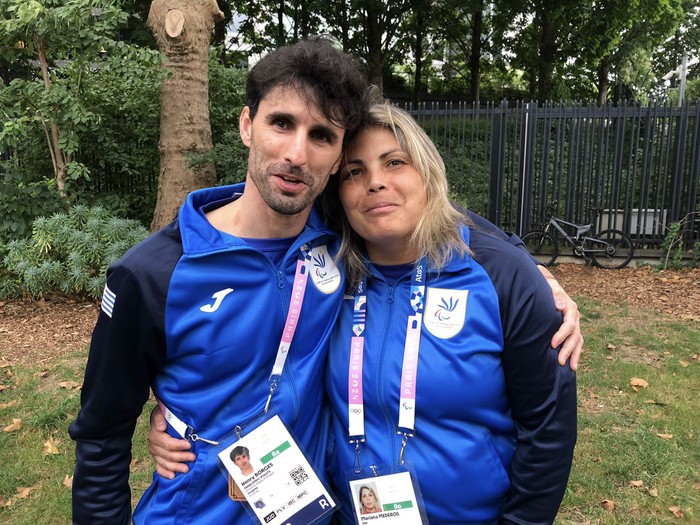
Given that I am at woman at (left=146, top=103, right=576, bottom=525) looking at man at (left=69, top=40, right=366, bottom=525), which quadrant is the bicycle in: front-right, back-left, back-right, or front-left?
back-right

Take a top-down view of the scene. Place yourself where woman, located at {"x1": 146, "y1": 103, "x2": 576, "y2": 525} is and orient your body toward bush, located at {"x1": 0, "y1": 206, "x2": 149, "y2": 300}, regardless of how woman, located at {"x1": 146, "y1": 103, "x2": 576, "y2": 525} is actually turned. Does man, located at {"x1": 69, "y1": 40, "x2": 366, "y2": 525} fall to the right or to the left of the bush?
left

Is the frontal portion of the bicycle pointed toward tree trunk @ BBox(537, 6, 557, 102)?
no

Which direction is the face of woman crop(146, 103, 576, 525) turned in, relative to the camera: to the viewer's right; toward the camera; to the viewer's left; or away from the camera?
toward the camera

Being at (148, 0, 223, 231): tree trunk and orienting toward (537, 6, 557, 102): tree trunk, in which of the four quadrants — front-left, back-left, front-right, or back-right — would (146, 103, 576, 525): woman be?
back-right

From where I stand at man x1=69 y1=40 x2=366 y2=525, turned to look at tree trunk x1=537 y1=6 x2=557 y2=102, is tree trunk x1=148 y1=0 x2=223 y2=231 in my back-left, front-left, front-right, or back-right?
front-left

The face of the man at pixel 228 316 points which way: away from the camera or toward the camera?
toward the camera
